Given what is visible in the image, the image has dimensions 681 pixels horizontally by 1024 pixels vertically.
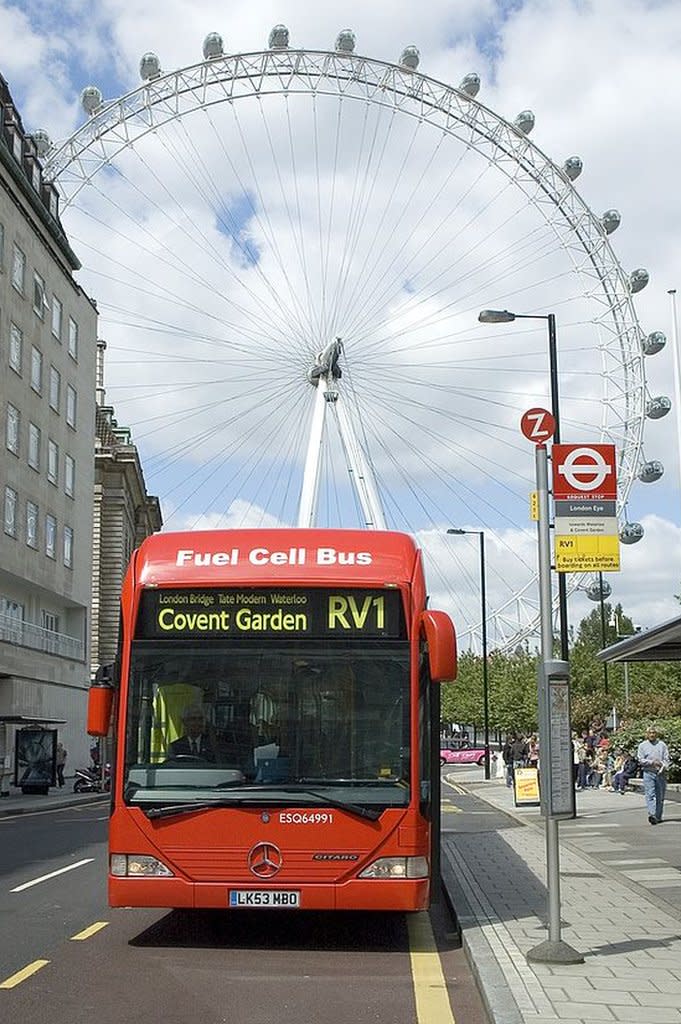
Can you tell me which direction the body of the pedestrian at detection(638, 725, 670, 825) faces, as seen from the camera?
toward the camera

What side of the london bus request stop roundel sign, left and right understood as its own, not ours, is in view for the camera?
front

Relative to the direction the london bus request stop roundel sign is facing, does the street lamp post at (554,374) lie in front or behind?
behind

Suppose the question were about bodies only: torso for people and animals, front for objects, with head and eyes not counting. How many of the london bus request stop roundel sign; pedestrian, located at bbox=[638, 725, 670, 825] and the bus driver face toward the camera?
3

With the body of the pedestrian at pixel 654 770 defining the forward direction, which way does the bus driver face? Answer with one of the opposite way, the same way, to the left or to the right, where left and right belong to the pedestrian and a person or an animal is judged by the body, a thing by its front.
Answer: the same way

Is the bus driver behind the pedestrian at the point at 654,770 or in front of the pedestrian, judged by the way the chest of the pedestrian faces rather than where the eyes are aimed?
in front

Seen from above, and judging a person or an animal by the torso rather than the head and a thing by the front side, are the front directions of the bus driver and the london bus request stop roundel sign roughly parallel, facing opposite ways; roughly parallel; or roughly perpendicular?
roughly parallel

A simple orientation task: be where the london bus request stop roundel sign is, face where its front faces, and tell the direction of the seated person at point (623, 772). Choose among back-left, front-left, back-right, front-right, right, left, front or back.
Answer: back

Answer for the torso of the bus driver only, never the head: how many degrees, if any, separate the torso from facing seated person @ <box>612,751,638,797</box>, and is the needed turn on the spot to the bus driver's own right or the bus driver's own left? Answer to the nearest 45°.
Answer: approximately 135° to the bus driver's own left

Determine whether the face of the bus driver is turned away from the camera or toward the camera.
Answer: toward the camera

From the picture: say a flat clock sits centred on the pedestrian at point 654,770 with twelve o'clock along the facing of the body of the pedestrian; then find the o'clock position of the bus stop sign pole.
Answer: The bus stop sign pole is roughly at 12 o'clock from the pedestrian.

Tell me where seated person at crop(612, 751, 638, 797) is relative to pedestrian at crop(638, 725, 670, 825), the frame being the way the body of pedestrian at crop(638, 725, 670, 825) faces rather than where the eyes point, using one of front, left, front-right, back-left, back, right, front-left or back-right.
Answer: back

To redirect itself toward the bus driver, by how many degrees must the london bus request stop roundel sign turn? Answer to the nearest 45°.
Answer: approximately 90° to its right
